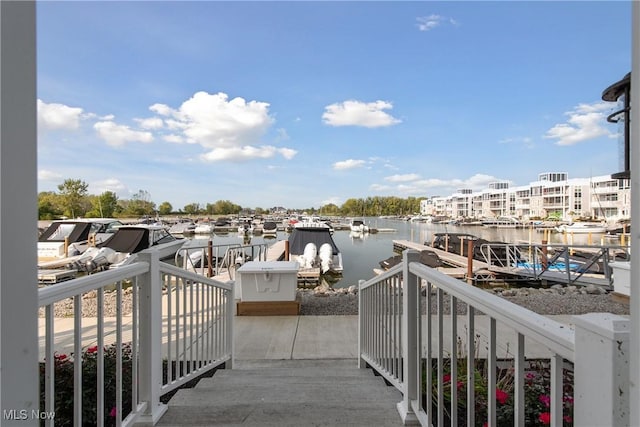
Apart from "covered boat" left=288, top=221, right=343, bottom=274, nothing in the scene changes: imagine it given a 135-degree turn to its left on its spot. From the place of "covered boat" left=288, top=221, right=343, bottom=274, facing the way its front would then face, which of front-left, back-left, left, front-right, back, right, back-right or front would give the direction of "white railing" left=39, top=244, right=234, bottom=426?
front-left

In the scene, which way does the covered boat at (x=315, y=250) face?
away from the camera

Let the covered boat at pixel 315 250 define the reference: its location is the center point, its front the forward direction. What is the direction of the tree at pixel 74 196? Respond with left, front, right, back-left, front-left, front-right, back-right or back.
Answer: front-left
